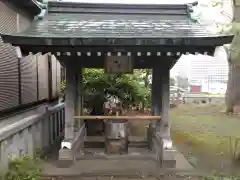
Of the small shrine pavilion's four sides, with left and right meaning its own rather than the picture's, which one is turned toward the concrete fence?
right

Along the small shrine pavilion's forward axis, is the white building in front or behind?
behind

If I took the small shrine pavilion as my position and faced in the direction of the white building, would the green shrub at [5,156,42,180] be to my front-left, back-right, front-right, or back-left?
back-left

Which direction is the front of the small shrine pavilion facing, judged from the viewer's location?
facing the viewer

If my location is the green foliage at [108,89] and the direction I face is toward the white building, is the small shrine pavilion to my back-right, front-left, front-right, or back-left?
back-right

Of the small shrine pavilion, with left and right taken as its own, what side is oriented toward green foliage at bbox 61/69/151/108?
back
